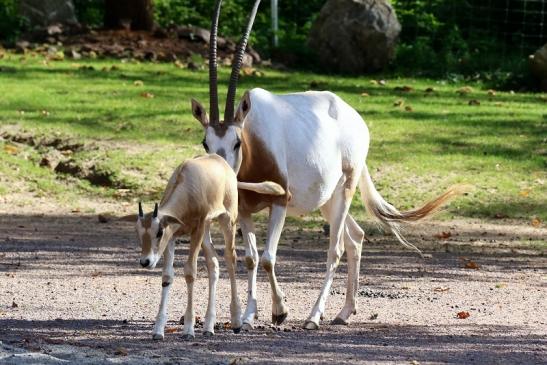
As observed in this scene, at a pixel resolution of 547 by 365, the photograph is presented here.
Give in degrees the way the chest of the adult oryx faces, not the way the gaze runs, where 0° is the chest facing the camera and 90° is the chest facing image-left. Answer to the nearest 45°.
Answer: approximately 45°

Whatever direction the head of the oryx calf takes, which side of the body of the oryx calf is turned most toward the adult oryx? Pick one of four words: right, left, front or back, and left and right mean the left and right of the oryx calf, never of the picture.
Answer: back

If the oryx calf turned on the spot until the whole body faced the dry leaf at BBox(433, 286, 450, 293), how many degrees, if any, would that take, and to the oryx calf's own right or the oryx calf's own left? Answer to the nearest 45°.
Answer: approximately 180°

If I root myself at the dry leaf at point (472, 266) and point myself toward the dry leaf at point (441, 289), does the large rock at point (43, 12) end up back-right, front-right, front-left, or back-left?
back-right

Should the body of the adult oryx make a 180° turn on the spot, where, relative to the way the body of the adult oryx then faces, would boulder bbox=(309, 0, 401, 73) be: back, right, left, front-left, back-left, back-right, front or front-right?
front-left

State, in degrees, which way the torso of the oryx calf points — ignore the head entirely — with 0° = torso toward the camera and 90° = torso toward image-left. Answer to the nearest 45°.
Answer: approximately 45°

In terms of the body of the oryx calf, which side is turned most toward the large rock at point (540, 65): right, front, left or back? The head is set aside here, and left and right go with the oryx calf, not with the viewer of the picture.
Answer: back
